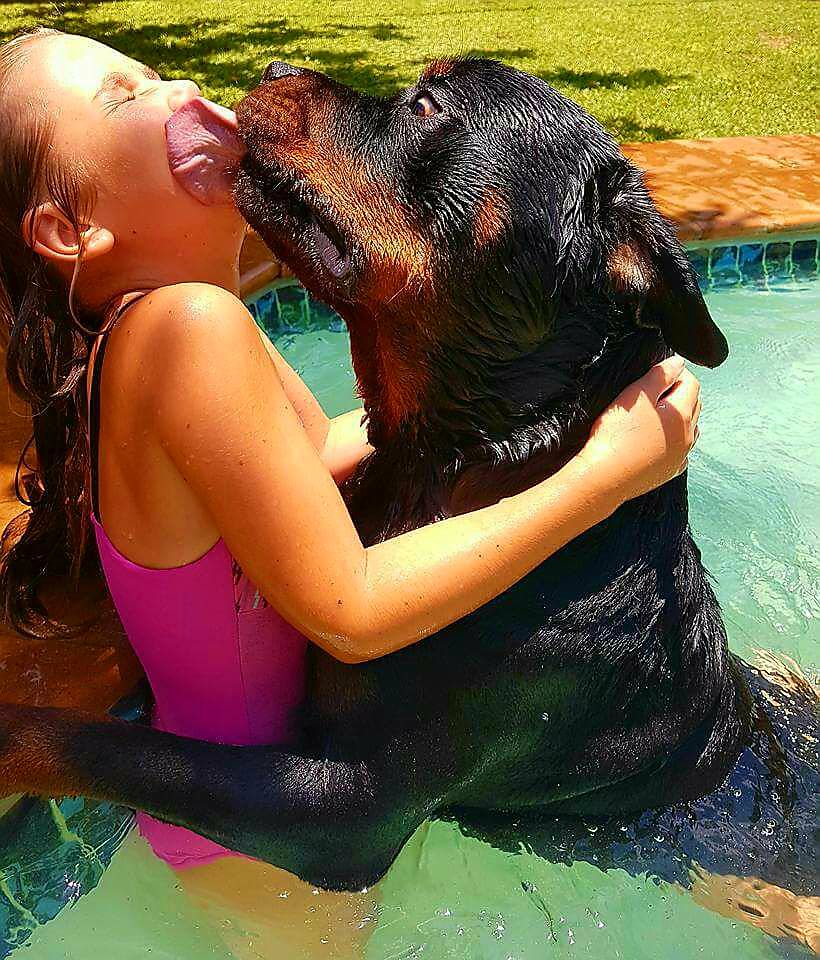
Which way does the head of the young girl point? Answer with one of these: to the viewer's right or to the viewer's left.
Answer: to the viewer's right

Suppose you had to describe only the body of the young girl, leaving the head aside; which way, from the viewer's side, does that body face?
to the viewer's right

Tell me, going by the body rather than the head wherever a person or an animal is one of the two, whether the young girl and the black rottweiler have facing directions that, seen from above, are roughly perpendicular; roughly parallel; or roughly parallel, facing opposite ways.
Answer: roughly parallel, facing opposite ways

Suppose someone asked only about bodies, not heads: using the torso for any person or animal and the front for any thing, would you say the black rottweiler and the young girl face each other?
yes

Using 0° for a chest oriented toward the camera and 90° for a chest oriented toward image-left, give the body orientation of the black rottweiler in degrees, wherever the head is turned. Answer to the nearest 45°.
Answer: approximately 90°
